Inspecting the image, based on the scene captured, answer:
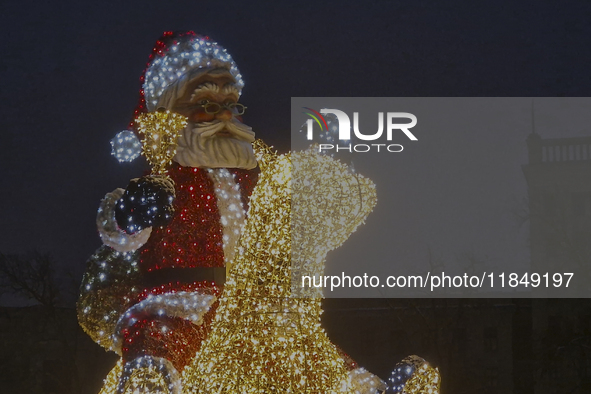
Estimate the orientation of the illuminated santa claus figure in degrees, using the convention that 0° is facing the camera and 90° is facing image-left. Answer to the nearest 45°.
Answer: approximately 315°
